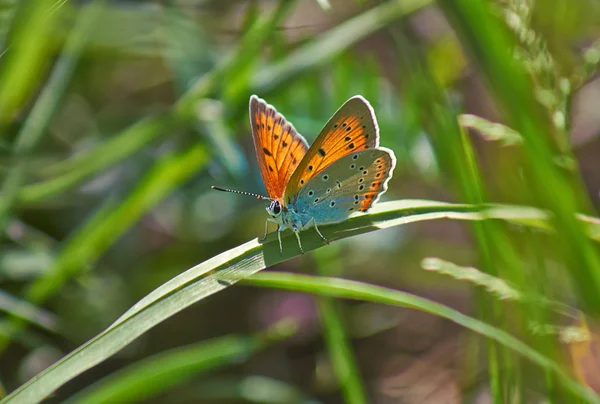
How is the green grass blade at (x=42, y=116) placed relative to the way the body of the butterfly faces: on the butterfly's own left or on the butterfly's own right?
on the butterfly's own right

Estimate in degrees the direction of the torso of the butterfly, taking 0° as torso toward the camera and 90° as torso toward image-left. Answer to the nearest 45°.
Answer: approximately 45°
